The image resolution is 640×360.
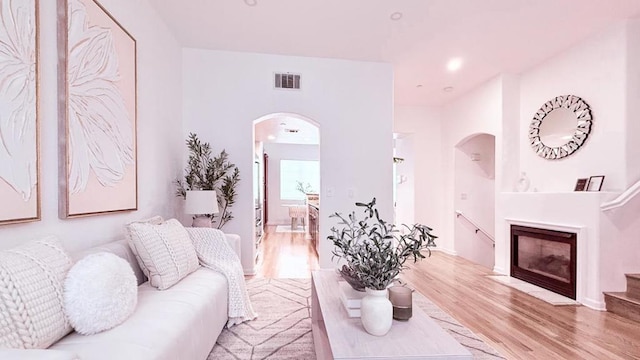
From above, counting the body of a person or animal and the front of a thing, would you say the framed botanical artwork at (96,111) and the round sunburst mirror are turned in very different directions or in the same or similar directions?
very different directions

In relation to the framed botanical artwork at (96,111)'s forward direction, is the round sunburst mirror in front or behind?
in front

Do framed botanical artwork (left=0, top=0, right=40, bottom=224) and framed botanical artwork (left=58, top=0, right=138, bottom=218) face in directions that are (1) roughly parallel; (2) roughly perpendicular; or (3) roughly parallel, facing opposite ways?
roughly parallel

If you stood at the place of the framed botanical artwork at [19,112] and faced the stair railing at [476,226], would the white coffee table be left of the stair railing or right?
right

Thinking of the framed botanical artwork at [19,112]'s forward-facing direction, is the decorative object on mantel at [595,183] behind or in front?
in front

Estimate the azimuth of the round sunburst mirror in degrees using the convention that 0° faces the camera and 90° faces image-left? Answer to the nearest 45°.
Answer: approximately 45°

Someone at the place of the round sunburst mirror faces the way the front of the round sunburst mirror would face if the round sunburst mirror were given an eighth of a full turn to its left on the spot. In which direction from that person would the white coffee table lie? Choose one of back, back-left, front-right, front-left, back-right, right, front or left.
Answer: front

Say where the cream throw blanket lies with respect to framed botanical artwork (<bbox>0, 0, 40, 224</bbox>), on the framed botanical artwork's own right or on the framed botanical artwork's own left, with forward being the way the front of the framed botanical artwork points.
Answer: on the framed botanical artwork's own left

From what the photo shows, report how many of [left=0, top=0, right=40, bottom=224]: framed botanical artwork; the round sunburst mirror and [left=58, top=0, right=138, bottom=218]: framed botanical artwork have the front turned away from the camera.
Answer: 0

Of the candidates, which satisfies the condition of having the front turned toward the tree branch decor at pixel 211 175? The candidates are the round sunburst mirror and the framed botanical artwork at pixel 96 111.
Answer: the round sunburst mirror

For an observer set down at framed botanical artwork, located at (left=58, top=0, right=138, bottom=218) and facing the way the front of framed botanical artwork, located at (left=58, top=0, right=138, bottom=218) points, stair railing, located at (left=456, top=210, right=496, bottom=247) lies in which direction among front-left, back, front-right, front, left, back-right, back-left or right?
front-left

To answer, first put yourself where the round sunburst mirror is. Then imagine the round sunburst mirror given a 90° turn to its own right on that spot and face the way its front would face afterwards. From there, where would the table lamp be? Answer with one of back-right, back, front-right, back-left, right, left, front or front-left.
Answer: left

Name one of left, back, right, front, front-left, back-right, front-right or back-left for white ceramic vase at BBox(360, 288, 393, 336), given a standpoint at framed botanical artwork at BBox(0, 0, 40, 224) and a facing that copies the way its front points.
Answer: front

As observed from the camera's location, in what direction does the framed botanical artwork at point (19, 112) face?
facing the viewer and to the right of the viewer
